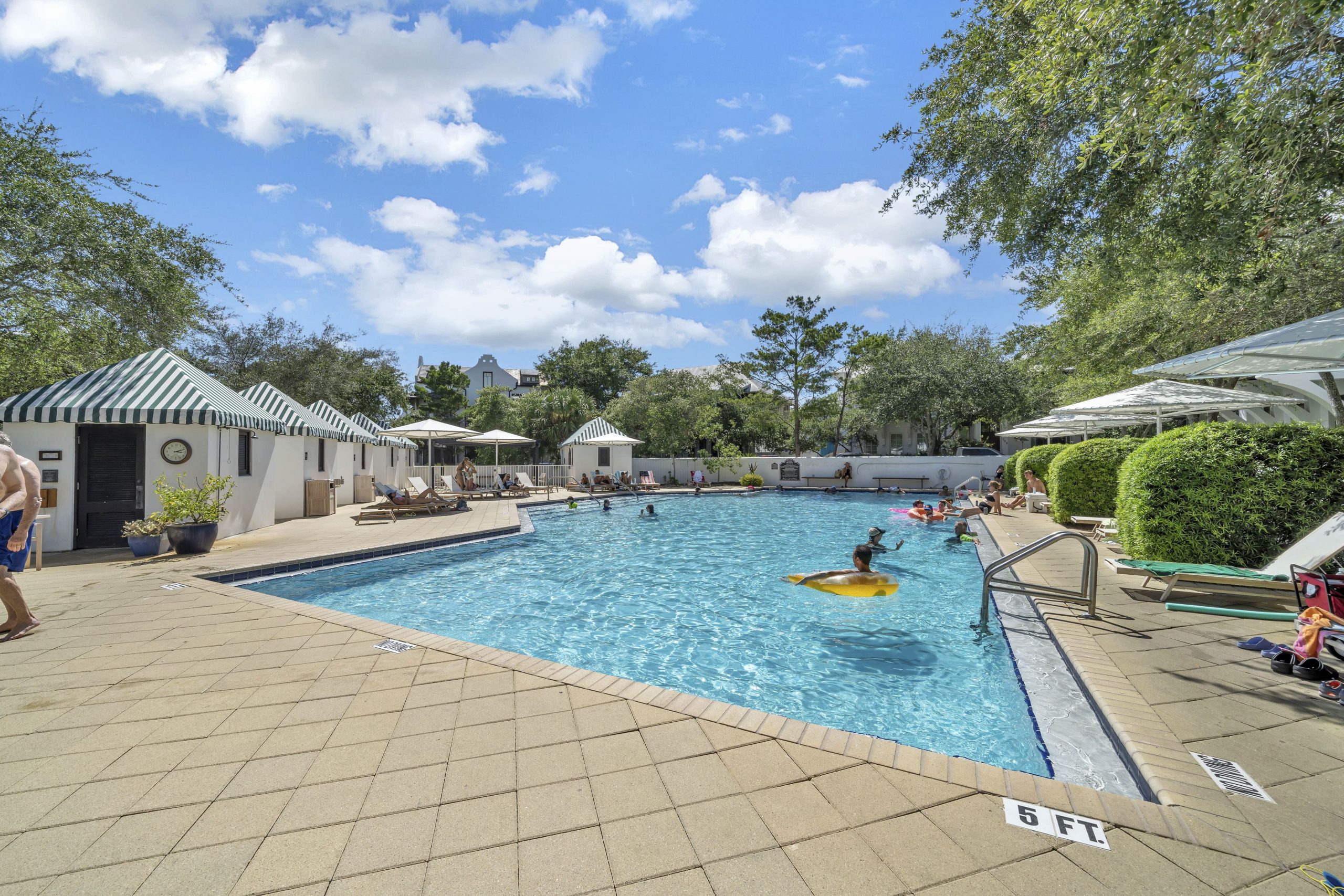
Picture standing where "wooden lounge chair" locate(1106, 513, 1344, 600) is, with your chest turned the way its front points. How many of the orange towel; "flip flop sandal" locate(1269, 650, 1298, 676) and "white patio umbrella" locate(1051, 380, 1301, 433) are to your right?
1

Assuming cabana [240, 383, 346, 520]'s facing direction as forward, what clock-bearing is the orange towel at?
The orange towel is roughly at 1 o'clock from the cabana.

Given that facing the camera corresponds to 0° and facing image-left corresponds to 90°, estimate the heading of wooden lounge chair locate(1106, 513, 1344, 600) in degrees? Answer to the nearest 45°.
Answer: approximately 90°

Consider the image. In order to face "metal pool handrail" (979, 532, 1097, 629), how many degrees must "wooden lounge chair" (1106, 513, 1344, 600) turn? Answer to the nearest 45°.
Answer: approximately 45° to its left

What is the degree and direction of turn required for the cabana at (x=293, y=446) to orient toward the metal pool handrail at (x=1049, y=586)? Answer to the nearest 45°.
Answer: approximately 45° to its right
